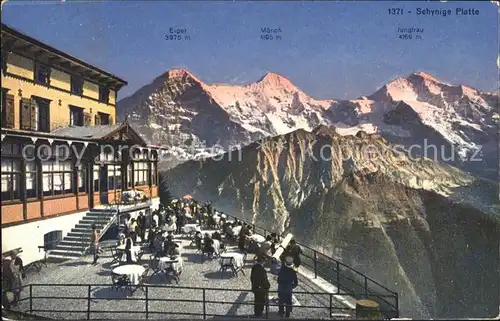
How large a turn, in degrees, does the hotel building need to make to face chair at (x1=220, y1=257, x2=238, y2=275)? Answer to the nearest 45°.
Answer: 0° — it already faces it

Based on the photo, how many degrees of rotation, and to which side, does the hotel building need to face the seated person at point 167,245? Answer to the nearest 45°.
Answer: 0° — it already faces them

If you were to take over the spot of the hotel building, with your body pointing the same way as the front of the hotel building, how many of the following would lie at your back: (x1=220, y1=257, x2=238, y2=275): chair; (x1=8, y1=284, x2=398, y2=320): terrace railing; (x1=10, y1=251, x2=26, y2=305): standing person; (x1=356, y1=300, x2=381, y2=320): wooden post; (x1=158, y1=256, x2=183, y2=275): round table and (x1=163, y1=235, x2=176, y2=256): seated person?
0

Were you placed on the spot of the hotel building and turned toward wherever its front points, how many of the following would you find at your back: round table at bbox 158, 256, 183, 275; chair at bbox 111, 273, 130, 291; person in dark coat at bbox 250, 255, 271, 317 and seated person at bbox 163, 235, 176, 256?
0

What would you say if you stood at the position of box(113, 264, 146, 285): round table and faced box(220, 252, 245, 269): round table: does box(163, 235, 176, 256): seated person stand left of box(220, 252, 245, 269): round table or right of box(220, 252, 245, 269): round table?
left

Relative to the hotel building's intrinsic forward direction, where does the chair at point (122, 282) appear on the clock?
The chair is roughly at 1 o'clock from the hotel building.

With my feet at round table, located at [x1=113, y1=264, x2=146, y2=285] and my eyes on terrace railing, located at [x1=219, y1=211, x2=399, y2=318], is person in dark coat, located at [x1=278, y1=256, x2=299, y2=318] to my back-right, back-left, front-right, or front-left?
front-right

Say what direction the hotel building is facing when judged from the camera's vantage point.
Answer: facing the viewer and to the right of the viewer

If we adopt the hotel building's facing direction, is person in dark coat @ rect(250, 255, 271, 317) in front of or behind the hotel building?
in front

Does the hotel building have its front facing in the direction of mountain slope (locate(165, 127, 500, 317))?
no

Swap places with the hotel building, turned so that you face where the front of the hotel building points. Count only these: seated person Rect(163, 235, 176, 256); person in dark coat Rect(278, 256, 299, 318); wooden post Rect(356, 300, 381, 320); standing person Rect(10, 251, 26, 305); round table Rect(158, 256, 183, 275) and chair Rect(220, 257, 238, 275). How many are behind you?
0

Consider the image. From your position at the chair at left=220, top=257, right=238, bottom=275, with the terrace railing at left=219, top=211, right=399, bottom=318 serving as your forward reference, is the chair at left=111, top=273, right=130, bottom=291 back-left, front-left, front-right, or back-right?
back-right

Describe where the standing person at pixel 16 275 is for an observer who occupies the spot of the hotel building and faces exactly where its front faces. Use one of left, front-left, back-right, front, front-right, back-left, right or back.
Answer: front-right

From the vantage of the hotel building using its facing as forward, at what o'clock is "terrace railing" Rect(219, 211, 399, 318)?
The terrace railing is roughly at 12 o'clock from the hotel building.

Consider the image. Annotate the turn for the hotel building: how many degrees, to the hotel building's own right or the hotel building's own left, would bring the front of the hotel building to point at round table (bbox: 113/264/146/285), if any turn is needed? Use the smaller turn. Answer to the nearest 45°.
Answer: approximately 45° to the hotel building's own right

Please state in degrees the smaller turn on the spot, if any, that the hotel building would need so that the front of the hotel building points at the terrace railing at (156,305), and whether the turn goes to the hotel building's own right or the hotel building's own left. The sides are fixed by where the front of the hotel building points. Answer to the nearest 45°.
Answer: approximately 45° to the hotel building's own right

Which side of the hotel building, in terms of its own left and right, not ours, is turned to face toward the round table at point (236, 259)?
front

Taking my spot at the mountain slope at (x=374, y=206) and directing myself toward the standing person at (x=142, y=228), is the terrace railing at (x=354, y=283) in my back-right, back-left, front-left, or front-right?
front-left
